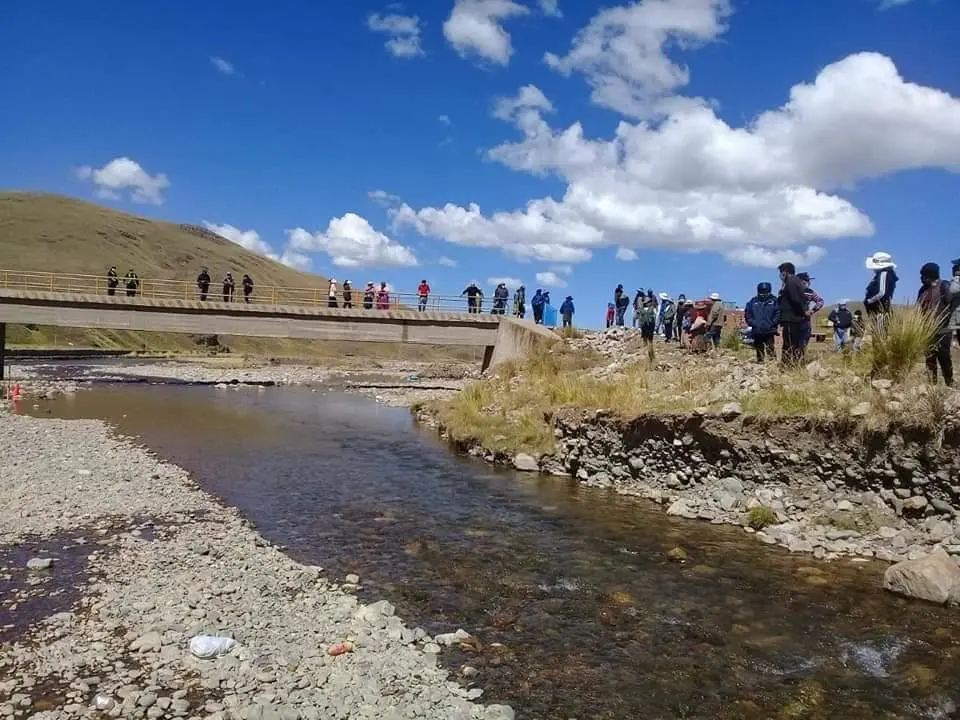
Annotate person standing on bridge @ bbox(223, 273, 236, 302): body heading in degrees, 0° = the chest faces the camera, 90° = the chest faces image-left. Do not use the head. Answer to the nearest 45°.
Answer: approximately 0°

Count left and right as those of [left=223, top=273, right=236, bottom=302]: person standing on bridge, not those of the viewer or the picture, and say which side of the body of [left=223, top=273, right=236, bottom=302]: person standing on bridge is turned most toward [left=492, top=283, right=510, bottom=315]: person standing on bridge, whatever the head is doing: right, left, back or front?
left

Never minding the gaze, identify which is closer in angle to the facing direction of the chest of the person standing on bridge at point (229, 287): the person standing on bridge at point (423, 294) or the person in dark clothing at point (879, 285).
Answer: the person in dark clothing

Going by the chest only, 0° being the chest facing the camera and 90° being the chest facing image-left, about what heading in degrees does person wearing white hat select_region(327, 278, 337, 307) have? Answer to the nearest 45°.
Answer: approximately 0°

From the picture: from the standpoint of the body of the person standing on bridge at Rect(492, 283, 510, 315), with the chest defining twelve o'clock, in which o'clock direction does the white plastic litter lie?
The white plastic litter is roughly at 12 o'clock from the person standing on bridge.
